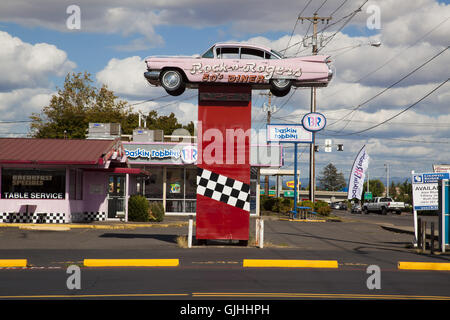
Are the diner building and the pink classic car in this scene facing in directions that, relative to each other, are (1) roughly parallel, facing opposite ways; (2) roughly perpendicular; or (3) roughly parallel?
roughly perpendicular

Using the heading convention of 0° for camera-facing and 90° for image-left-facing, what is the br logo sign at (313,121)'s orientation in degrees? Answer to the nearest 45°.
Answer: approximately 0°

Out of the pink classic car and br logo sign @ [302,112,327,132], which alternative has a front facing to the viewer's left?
the pink classic car

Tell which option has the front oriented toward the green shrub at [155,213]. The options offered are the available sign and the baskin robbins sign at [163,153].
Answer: the baskin robbins sign

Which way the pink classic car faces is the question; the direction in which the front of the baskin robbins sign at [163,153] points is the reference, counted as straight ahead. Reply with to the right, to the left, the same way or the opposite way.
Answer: to the right

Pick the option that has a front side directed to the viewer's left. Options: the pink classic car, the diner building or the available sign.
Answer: the pink classic car

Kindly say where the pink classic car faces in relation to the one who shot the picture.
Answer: facing to the left of the viewer
